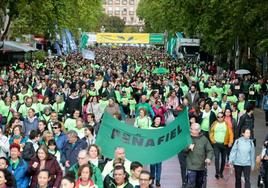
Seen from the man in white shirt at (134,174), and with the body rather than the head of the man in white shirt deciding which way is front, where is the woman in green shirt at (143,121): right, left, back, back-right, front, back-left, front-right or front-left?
back-left

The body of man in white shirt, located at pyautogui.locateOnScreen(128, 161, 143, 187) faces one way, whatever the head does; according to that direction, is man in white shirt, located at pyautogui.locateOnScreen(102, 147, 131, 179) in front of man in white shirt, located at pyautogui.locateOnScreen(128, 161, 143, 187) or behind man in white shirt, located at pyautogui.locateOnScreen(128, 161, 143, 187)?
behind

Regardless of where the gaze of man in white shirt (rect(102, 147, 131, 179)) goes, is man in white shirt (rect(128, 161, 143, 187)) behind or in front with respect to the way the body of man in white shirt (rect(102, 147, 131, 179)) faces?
in front

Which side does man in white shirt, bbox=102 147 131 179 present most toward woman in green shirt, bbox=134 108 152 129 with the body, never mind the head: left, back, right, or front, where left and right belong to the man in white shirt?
back

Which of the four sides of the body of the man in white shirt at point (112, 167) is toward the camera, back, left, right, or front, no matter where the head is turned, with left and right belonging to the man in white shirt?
front

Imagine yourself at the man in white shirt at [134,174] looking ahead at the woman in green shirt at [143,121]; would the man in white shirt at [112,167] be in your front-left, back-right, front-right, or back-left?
front-left

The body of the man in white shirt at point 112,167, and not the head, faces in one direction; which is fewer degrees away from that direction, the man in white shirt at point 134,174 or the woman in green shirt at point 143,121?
the man in white shirt

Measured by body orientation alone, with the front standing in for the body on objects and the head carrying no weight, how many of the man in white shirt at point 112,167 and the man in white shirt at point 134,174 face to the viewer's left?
0
